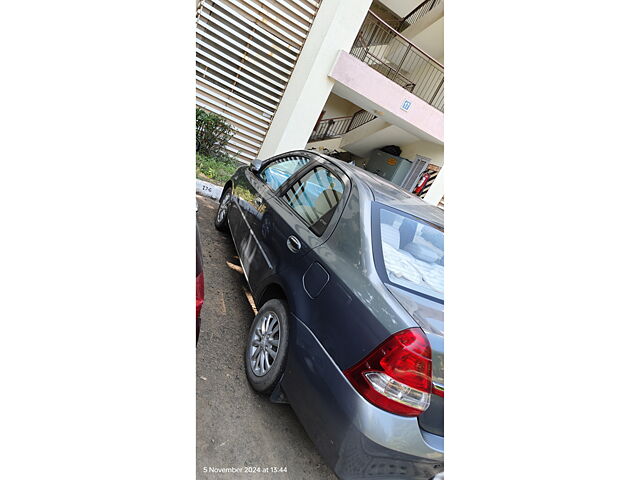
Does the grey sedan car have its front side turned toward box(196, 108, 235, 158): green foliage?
yes

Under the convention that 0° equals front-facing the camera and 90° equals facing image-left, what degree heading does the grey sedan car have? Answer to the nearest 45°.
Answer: approximately 135°

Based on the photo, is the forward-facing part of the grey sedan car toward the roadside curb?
yes

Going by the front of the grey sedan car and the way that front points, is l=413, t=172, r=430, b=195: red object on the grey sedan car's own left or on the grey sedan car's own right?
on the grey sedan car's own right

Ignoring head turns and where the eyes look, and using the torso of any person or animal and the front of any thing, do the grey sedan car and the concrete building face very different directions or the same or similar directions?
very different directions

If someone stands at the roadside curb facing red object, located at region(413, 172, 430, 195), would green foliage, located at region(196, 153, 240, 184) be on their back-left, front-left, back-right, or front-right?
front-left

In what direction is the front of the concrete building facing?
toward the camera

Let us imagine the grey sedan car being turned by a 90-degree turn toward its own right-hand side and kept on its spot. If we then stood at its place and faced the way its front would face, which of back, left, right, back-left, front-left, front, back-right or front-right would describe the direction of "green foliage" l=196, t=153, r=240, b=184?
left

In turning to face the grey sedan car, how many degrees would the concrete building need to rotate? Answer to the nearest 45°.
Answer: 0° — it already faces it

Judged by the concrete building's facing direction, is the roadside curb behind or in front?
in front

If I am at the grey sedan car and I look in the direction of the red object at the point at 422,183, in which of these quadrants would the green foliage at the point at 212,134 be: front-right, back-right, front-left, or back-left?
front-left

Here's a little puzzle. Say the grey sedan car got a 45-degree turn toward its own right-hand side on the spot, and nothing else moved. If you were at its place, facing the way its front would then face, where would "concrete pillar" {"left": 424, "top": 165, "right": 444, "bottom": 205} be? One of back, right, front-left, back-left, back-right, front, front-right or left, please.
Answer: front

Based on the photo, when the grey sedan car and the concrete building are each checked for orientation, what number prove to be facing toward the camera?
1
